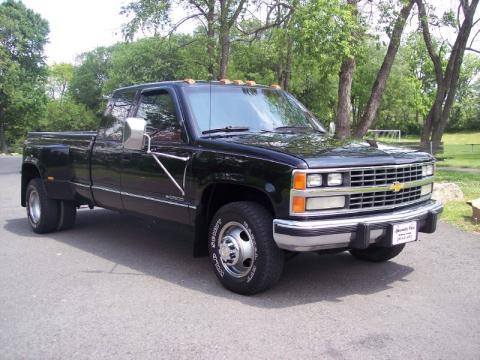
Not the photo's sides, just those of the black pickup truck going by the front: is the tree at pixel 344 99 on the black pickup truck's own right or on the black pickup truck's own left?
on the black pickup truck's own left

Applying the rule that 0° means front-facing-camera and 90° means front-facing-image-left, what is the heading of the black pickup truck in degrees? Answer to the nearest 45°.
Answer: approximately 315°

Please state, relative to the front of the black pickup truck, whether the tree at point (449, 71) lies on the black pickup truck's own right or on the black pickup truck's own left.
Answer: on the black pickup truck's own left

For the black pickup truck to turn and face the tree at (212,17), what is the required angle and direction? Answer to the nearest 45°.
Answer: approximately 135° to its left

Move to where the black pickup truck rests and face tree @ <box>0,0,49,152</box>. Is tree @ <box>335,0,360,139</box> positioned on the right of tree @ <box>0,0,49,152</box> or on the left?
right
